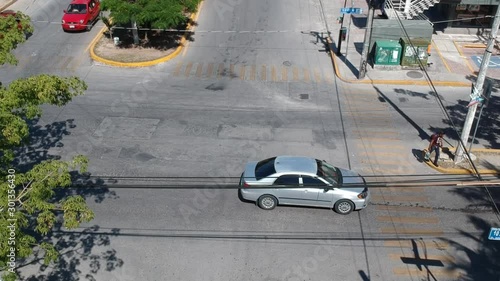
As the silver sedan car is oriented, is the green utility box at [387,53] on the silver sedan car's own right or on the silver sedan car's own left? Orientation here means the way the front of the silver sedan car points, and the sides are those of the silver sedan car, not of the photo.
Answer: on the silver sedan car's own left

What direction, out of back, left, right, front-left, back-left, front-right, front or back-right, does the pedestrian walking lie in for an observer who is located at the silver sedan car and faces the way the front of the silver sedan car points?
front-left

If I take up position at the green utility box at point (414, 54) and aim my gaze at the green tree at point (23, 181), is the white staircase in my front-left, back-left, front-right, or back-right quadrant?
back-right

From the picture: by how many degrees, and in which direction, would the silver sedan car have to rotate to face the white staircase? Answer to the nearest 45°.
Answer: approximately 90° to its left

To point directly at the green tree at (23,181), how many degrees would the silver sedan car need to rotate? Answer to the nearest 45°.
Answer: approximately 135° to its right

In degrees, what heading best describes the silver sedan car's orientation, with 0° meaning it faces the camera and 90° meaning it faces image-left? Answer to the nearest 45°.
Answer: approximately 270°

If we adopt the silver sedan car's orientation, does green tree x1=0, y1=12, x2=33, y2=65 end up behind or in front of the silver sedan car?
behind

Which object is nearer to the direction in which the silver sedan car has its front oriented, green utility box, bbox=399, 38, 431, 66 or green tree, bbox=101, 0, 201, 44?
the green utility box

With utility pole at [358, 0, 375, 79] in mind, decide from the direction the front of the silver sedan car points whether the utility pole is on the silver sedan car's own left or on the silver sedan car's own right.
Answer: on the silver sedan car's own left

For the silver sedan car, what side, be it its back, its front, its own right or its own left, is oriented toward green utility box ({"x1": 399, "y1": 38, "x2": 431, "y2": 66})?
left

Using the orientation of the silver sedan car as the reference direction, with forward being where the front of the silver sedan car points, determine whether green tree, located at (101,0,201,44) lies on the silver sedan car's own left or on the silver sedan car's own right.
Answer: on the silver sedan car's own left
